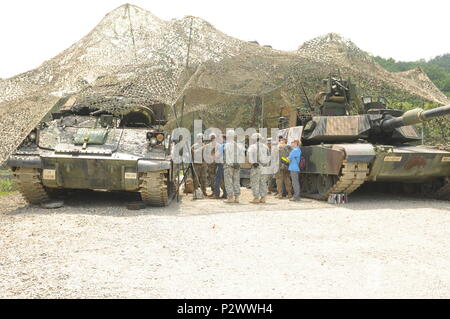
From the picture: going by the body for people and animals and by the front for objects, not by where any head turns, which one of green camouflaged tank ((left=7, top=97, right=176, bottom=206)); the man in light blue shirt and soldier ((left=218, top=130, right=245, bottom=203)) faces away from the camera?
the soldier

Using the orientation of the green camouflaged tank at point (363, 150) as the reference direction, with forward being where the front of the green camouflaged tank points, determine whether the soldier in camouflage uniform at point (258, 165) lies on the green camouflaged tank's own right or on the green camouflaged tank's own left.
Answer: on the green camouflaged tank's own right

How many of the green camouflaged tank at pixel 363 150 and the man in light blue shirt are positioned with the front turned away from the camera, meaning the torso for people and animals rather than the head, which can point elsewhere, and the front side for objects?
0

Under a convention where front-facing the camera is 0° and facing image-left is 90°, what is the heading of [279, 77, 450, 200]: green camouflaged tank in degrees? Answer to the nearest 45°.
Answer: approximately 315°

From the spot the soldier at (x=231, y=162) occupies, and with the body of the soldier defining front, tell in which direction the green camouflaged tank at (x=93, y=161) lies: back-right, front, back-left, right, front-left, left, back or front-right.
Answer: back-left

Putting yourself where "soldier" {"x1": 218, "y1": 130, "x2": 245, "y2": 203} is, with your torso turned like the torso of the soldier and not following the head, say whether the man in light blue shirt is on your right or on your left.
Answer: on your right

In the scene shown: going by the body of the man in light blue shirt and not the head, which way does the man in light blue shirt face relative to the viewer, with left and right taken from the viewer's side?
facing to the left of the viewer
